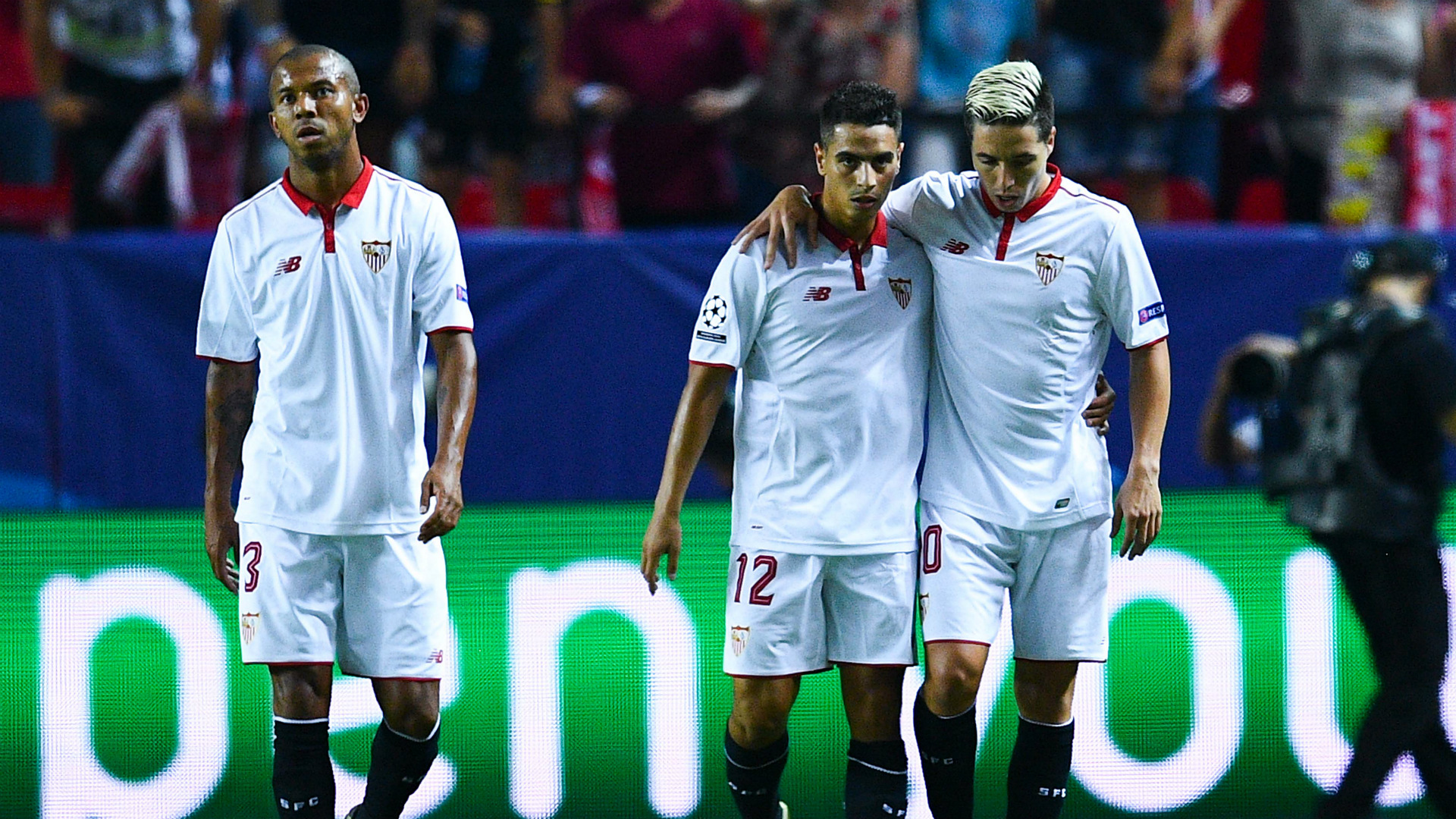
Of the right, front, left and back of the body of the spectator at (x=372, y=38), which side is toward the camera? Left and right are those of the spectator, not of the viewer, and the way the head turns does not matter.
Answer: front

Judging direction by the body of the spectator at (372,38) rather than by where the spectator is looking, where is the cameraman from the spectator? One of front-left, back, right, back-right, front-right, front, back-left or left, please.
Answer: front-left

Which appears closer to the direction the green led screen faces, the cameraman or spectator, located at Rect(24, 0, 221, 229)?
the cameraman

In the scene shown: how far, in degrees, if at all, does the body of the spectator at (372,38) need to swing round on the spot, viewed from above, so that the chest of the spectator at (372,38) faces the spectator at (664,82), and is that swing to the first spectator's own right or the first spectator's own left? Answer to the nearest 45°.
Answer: approximately 90° to the first spectator's own left

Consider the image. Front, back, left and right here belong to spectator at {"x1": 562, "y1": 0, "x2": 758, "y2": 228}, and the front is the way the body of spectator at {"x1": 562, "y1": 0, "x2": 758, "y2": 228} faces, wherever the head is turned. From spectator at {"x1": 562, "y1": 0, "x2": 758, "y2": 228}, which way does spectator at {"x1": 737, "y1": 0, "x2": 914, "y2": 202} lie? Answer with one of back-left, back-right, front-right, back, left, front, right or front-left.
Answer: left

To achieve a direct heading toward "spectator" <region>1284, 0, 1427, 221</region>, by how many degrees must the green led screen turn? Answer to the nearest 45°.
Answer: approximately 135° to its left

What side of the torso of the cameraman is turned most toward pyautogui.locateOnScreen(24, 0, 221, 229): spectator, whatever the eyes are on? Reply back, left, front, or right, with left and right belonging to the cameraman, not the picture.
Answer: front

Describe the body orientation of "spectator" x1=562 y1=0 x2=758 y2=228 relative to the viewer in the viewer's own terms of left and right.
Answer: facing the viewer

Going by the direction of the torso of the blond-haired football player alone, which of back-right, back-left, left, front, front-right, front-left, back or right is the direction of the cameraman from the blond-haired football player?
back-left

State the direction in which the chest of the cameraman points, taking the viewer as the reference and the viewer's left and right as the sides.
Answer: facing to the left of the viewer

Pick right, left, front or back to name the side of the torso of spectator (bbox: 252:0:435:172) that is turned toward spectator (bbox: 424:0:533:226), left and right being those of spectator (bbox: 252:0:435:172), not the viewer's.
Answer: left

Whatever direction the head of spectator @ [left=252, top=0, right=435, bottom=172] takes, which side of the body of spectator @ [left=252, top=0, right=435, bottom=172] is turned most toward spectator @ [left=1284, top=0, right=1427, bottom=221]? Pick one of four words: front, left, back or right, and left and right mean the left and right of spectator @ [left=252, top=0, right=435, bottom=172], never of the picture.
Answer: left
